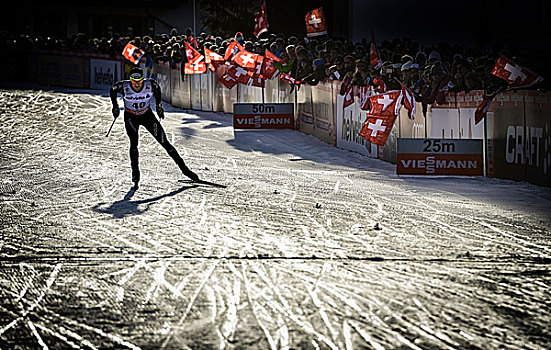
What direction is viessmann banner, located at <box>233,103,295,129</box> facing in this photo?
toward the camera

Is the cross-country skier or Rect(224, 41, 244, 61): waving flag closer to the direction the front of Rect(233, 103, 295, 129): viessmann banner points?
the cross-country skier

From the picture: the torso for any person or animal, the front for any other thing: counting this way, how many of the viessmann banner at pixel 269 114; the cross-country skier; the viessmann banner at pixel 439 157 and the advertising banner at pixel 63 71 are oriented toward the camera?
4

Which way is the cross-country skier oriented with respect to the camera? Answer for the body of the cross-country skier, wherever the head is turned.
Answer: toward the camera

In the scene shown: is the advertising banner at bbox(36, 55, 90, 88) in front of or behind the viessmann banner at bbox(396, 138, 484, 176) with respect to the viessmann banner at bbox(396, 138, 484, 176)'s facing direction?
behind

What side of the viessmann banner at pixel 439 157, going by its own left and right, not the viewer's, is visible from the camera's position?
front

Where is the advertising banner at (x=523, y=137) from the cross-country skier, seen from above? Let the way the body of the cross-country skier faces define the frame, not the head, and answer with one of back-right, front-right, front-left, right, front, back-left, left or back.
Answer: left

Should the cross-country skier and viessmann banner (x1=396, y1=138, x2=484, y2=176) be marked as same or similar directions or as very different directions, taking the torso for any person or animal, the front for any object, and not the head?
same or similar directions
